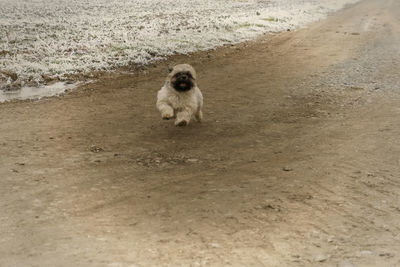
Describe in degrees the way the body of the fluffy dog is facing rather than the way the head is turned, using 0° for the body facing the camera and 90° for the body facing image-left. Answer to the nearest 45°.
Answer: approximately 0°

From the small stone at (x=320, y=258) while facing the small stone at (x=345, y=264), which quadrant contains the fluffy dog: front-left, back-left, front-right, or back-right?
back-left

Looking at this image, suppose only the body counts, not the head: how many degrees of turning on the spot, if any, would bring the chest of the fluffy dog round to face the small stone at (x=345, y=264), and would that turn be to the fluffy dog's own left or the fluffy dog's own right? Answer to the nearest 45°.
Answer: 0° — it already faces it

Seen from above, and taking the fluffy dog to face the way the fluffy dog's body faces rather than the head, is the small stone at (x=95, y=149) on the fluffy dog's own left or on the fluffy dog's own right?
on the fluffy dog's own right
